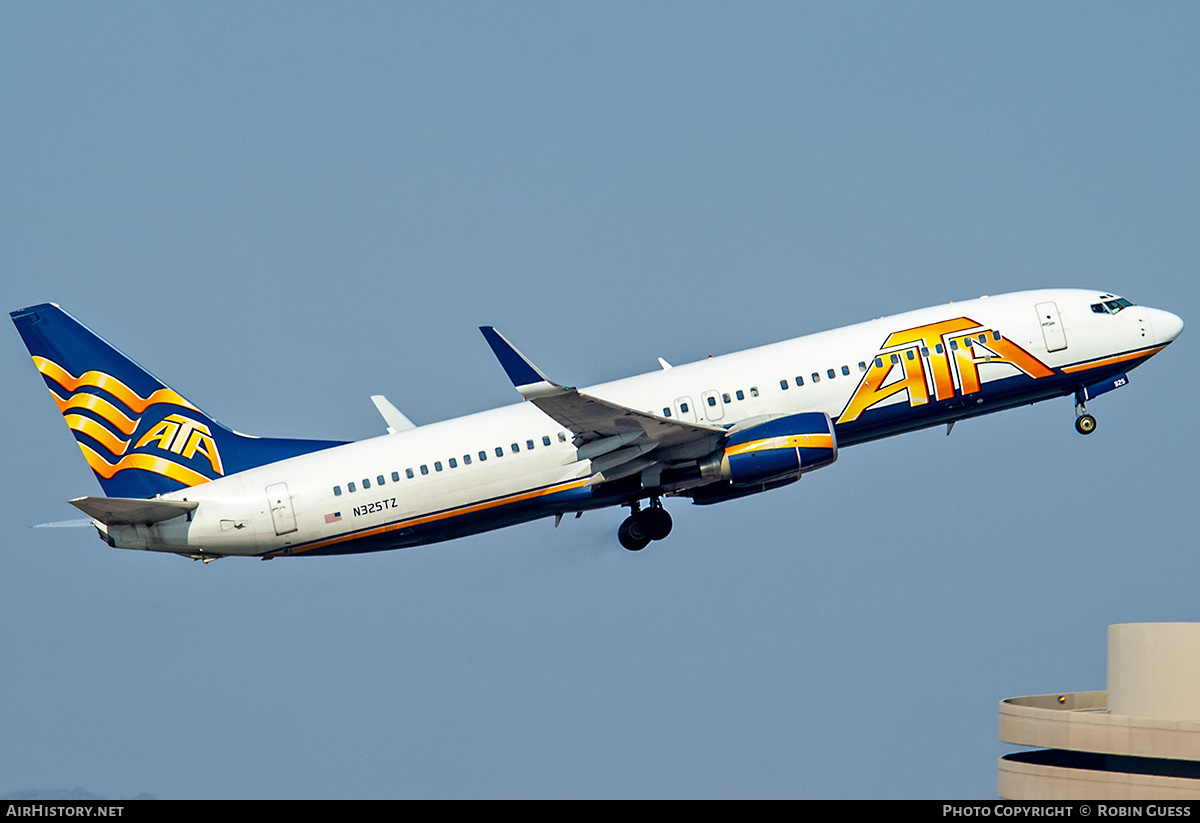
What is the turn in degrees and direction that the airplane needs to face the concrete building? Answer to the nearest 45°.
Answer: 0° — it already faces it

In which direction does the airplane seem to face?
to the viewer's right
